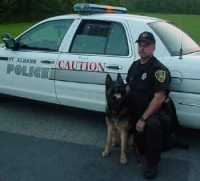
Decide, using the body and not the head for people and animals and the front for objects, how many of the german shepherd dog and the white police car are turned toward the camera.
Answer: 1

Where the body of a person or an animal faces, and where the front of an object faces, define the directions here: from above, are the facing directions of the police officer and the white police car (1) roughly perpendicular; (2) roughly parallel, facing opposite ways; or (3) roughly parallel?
roughly perpendicular

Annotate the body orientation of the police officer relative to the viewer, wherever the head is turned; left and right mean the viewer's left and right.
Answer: facing the viewer and to the left of the viewer

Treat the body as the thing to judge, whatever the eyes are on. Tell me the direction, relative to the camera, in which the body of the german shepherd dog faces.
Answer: toward the camera
